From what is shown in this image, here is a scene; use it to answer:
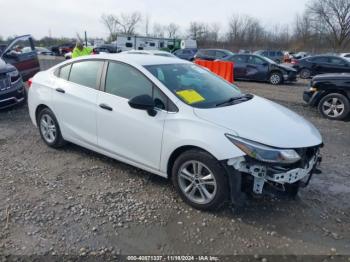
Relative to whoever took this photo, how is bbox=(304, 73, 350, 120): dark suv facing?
facing to the left of the viewer

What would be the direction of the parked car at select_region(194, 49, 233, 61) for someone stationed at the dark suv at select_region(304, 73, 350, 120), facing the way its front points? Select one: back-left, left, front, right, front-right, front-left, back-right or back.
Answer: front-right

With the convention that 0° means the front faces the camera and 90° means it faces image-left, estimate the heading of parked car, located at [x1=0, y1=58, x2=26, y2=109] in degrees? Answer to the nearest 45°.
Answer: approximately 315°

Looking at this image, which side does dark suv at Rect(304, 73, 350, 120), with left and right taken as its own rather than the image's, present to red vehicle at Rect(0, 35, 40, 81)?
front

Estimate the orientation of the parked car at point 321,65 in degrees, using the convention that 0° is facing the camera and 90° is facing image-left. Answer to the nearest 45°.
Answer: approximately 270°

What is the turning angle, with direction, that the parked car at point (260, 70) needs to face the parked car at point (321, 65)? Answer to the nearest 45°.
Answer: approximately 45° to its left
